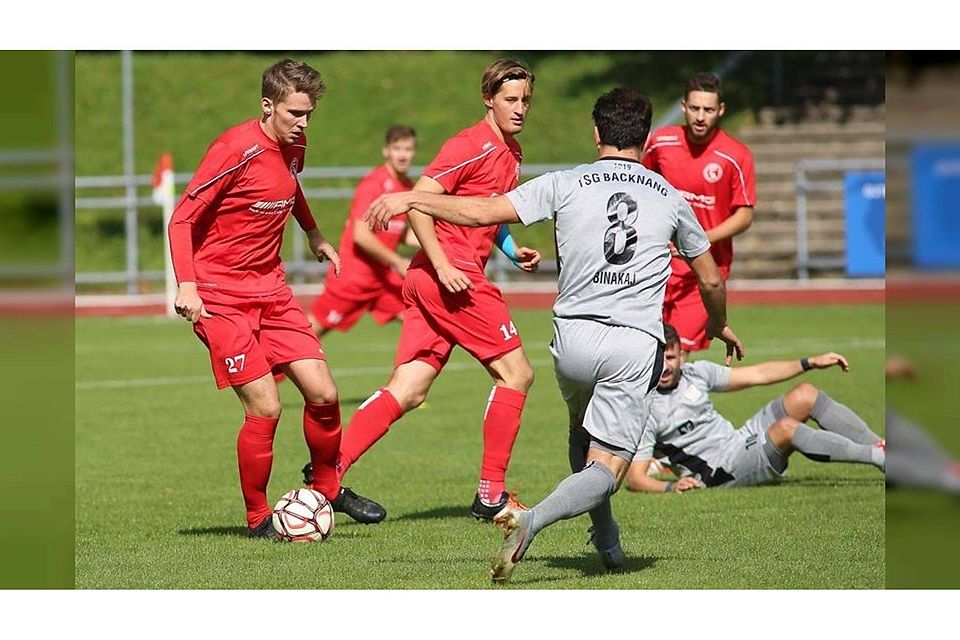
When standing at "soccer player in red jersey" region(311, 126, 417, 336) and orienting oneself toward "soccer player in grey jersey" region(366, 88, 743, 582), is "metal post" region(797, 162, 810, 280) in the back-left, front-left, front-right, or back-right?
back-left

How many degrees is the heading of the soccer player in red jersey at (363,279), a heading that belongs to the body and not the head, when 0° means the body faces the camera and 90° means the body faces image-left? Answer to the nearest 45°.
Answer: approximately 315°

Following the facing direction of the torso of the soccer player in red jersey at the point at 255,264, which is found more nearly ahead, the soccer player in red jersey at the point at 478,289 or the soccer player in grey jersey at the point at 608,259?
the soccer player in grey jersey
